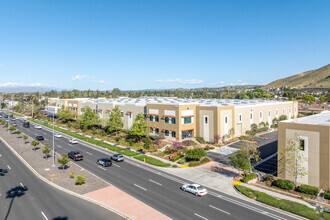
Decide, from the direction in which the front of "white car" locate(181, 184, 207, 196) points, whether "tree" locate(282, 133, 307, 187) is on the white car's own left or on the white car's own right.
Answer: on the white car's own right

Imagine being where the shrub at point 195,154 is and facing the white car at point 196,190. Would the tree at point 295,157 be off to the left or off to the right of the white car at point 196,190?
left

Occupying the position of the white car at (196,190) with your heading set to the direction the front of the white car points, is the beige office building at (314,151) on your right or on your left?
on your right

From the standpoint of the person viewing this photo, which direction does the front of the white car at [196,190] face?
facing away from the viewer and to the left of the viewer

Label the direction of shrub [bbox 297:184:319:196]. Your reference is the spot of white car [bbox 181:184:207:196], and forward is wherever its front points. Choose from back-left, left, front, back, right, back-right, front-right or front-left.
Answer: back-right

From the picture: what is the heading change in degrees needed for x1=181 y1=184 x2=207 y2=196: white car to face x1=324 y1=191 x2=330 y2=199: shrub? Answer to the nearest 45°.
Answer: approximately 135° to its right

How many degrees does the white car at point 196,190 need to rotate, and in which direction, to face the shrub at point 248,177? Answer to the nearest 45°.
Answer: approximately 90° to its right

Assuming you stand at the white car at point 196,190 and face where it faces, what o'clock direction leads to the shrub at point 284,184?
The shrub is roughly at 4 o'clock from the white car.
